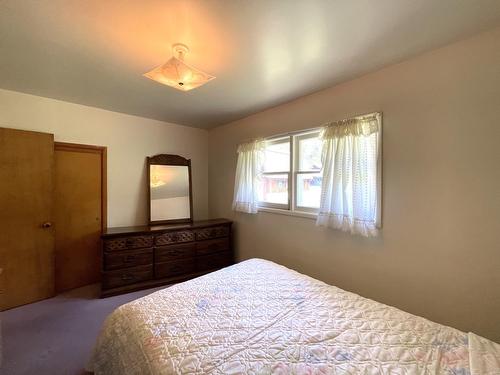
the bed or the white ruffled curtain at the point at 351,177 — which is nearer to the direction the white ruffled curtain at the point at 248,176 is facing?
the bed

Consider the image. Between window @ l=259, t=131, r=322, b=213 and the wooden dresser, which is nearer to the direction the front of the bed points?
the wooden dresser

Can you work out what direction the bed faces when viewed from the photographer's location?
facing away from the viewer and to the left of the viewer

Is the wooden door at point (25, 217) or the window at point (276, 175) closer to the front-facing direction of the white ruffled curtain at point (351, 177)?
the wooden door

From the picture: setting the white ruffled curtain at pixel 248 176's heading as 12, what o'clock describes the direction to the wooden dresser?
The wooden dresser is roughly at 1 o'clock from the white ruffled curtain.

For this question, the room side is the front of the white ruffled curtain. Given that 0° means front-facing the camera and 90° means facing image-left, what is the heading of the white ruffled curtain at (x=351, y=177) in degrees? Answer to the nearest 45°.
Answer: approximately 45°

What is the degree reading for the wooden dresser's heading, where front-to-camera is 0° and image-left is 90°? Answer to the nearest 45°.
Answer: approximately 315°

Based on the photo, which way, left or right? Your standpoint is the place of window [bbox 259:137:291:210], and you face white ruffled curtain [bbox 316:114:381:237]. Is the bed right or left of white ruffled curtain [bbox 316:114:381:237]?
right

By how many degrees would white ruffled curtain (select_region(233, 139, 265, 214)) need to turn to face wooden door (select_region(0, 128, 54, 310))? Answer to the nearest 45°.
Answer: approximately 45° to its right

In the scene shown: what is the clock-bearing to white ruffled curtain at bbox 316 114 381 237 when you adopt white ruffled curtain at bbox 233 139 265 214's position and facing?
white ruffled curtain at bbox 316 114 381 237 is roughly at 9 o'clock from white ruffled curtain at bbox 233 139 265 214.
